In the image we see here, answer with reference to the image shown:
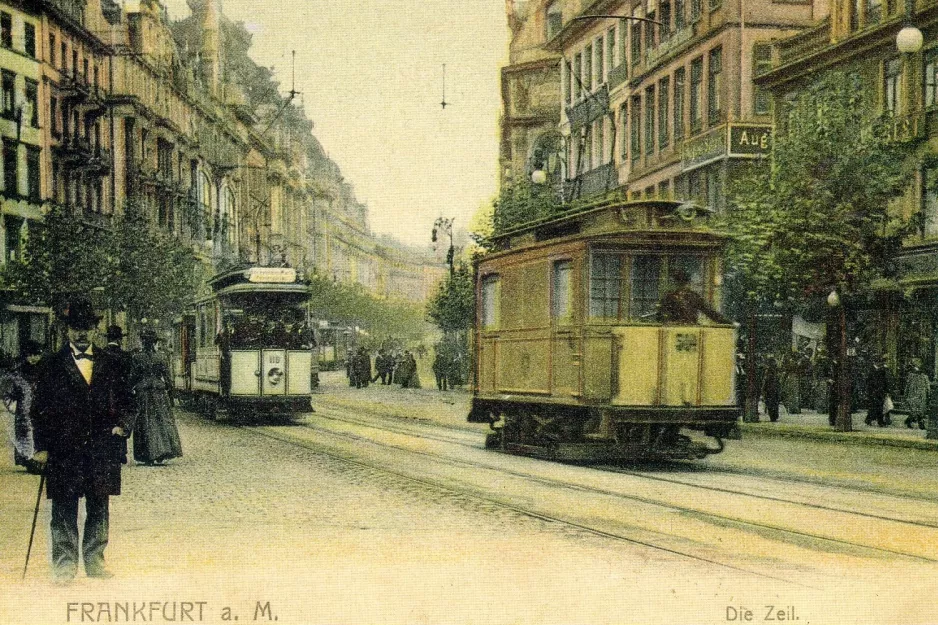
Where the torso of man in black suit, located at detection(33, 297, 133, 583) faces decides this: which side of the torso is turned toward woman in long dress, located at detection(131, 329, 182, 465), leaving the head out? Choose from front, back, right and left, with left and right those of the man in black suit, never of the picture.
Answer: back

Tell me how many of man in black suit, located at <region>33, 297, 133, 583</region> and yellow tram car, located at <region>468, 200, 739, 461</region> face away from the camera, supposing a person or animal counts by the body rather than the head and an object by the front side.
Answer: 0

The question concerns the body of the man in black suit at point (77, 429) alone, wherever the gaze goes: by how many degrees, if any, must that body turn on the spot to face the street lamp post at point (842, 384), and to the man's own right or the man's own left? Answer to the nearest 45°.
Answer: approximately 135° to the man's own left

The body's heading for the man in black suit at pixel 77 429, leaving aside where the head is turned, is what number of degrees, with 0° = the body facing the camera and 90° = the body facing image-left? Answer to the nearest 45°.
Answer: approximately 0°

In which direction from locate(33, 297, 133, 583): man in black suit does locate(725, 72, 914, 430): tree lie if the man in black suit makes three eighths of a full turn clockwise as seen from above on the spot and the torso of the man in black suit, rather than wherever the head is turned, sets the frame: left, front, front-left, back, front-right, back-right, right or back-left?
right

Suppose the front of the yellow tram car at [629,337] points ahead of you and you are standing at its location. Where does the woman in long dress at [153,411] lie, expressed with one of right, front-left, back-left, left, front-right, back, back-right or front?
back-right

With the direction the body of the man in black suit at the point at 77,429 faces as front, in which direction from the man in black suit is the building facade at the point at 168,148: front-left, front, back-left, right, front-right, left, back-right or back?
back

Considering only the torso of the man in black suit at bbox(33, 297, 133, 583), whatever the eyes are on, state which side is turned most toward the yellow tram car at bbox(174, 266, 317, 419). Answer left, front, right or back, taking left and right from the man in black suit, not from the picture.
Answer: back

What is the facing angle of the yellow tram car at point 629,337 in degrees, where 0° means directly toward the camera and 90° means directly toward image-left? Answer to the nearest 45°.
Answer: approximately 315°

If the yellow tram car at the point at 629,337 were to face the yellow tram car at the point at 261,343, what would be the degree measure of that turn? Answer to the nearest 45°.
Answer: approximately 180°
